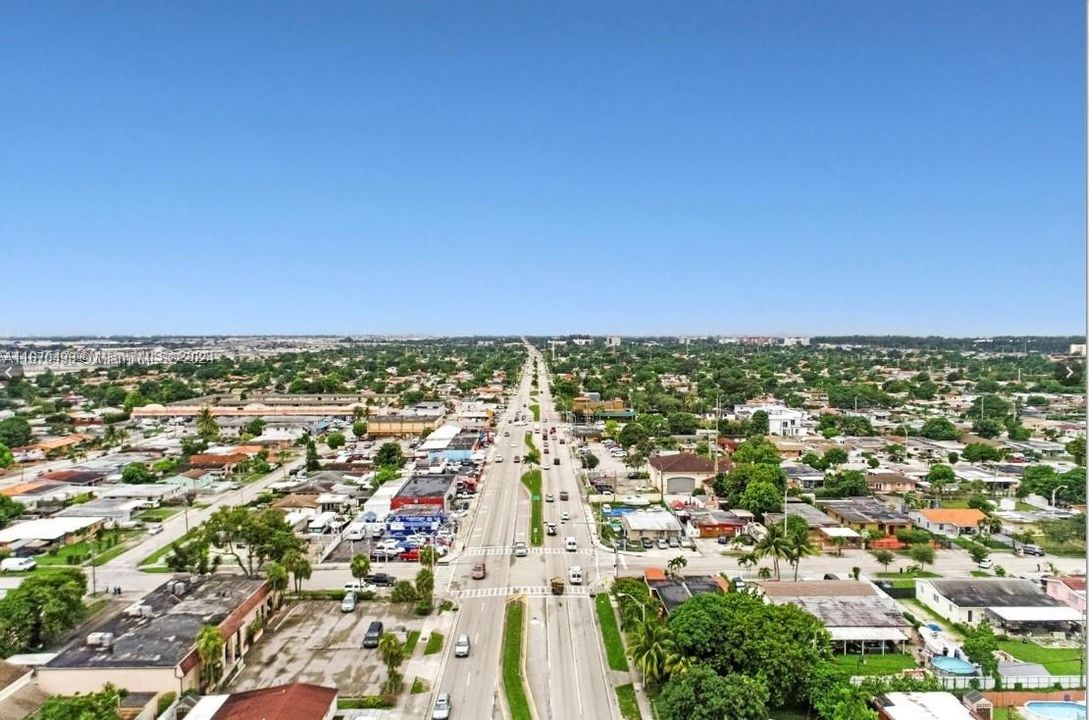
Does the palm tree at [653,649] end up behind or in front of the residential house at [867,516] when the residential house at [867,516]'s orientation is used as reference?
in front

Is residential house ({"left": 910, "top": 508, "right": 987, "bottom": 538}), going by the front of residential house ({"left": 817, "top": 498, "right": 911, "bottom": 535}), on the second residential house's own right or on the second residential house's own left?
on the second residential house's own left

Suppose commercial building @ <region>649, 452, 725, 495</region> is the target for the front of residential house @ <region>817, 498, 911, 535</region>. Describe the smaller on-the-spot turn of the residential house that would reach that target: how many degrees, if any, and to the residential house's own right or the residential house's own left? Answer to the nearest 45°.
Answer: approximately 135° to the residential house's own right

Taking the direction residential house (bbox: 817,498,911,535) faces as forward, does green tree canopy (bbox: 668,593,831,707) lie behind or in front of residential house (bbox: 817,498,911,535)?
in front

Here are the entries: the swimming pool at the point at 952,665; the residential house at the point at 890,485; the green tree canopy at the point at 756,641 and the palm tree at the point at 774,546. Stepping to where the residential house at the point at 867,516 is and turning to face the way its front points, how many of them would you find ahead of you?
3

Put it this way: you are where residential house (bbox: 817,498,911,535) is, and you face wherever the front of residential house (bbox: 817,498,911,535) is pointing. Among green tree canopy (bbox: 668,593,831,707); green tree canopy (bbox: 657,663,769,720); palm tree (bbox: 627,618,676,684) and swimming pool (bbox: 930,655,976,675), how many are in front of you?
4

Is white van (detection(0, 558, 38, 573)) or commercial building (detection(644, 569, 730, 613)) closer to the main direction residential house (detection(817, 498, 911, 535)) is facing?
the commercial building

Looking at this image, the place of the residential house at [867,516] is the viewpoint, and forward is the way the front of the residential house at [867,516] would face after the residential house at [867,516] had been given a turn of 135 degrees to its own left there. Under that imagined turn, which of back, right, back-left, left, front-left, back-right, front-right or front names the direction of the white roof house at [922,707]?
back-right

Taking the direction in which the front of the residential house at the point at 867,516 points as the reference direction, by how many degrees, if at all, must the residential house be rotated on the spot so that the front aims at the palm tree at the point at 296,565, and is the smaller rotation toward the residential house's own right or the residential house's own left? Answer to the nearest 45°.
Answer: approximately 45° to the residential house's own right

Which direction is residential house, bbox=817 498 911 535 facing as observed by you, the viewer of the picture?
facing the viewer

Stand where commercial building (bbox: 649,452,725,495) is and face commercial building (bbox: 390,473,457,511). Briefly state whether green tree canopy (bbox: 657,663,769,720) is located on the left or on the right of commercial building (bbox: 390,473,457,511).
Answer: left

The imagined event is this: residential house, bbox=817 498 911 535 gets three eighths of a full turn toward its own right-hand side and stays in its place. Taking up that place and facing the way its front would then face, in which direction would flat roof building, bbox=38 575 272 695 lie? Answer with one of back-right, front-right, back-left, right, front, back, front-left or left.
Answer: left

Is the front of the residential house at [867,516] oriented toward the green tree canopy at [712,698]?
yes

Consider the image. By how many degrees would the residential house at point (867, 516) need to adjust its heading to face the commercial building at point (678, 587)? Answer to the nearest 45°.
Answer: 0° — it already faces it

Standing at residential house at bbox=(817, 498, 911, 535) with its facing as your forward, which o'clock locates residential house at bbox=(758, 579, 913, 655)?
residential house at bbox=(758, 579, 913, 655) is roughly at 12 o'clock from residential house at bbox=(817, 498, 911, 535).

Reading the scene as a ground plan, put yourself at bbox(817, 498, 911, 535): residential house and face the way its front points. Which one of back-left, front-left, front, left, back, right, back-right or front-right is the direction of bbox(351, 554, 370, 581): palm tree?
front-right

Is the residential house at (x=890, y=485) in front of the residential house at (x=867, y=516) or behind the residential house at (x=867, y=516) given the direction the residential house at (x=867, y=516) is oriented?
behind

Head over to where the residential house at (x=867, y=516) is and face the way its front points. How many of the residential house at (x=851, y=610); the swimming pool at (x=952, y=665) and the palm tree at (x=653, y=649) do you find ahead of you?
3
